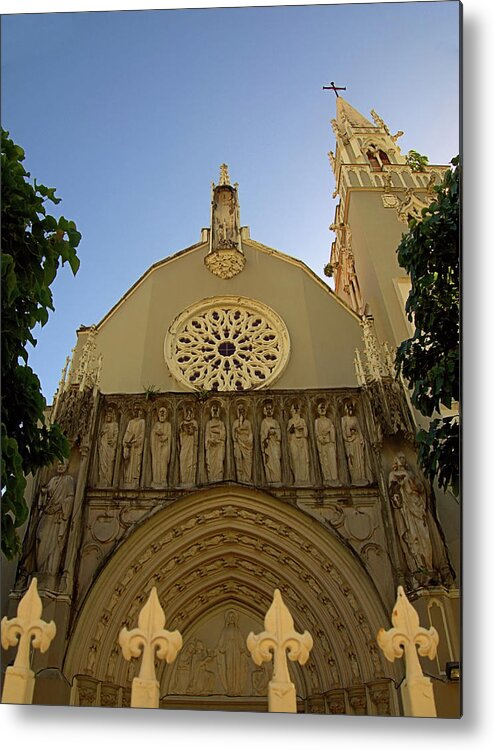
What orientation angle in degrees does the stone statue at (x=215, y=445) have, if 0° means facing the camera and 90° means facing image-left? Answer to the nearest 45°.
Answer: approximately 0°

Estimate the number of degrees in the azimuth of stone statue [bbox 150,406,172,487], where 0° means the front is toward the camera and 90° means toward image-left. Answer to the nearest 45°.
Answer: approximately 0°
